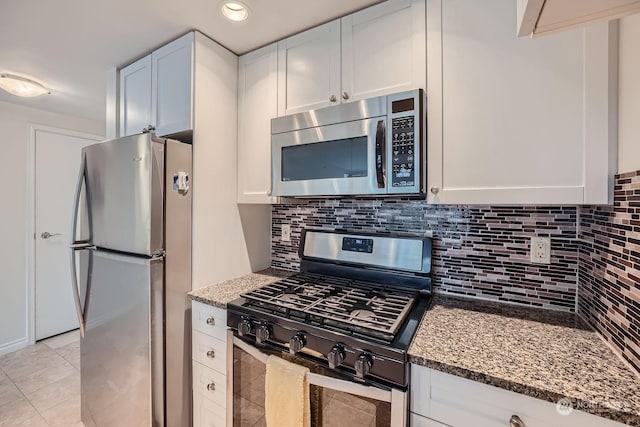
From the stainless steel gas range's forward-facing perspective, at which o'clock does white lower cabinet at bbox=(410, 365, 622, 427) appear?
The white lower cabinet is roughly at 9 o'clock from the stainless steel gas range.

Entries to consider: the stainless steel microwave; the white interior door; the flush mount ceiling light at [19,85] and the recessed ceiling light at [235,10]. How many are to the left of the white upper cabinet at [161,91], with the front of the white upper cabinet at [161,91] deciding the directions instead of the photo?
2

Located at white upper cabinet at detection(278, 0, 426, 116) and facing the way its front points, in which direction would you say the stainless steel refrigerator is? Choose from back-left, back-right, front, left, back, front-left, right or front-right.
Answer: front-right

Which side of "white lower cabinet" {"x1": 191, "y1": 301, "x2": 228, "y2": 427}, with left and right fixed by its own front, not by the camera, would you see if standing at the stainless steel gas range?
left

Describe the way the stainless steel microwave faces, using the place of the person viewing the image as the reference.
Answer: facing the viewer and to the left of the viewer

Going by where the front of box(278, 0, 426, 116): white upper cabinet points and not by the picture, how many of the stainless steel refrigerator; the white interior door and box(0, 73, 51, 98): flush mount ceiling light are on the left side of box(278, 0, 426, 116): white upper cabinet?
0

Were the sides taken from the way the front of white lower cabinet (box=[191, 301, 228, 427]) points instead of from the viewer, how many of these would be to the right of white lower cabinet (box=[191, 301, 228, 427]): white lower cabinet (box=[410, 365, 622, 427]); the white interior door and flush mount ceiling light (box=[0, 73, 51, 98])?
2

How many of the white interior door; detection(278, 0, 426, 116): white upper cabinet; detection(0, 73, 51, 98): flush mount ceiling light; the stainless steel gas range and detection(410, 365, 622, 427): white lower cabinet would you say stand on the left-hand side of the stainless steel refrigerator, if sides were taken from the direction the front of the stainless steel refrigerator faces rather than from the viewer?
3

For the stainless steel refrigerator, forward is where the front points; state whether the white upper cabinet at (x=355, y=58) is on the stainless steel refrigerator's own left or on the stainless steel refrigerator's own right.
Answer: on the stainless steel refrigerator's own left

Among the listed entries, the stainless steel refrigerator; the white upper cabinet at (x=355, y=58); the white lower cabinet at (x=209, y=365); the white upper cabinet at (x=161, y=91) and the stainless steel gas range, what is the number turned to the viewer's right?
0

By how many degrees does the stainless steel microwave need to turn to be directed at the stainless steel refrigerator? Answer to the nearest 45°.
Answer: approximately 45° to its right

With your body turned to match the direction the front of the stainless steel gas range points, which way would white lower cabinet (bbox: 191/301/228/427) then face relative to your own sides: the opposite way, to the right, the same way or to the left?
the same way

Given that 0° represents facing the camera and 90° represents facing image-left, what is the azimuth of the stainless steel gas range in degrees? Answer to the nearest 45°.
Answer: approximately 45°

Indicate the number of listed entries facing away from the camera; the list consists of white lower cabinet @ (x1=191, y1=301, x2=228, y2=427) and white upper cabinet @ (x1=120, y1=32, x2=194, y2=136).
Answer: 0

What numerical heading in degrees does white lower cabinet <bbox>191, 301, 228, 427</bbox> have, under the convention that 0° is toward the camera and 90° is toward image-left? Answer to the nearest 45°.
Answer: approximately 45°

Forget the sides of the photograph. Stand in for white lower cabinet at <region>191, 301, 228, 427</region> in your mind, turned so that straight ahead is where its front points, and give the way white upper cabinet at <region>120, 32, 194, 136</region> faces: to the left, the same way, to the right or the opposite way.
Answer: the same way

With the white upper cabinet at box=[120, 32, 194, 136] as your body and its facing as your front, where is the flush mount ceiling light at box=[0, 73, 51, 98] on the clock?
The flush mount ceiling light is roughly at 3 o'clock from the white upper cabinet.
